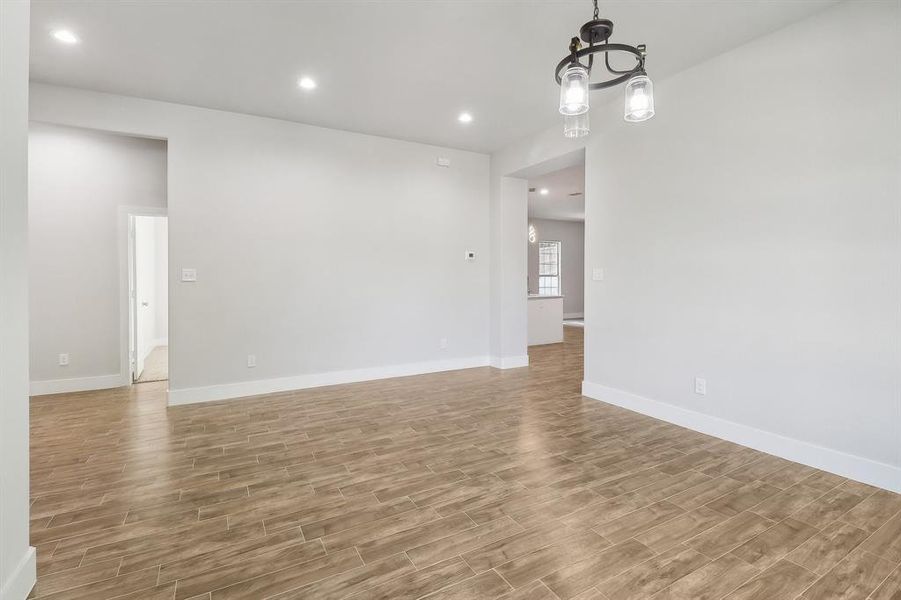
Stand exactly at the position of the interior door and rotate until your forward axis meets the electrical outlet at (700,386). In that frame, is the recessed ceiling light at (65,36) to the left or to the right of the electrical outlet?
right

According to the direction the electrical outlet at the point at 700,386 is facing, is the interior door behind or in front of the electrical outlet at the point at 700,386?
in front

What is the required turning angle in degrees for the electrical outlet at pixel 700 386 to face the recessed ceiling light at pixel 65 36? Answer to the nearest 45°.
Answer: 0° — it already faces it

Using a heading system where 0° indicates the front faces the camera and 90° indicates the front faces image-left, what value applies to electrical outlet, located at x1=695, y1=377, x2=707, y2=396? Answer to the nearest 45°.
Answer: approximately 45°

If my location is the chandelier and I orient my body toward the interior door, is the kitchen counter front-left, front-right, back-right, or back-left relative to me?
front-right

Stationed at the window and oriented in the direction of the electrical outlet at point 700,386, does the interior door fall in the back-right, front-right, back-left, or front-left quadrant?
front-right

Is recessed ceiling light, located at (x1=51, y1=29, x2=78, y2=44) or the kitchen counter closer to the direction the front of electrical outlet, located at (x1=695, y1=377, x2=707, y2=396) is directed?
the recessed ceiling light

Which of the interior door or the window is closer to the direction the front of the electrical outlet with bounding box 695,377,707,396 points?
the interior door

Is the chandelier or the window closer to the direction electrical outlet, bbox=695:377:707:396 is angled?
the chandelier

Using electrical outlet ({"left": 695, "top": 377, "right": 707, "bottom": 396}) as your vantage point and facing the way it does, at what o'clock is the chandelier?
The chandelier is roughly at 11 o'clock from the electrical outlet.

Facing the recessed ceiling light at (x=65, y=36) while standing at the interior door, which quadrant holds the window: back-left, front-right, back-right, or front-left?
back-left

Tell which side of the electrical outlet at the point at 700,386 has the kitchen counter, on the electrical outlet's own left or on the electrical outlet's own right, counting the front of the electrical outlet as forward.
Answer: on the electrical outlet's own right
